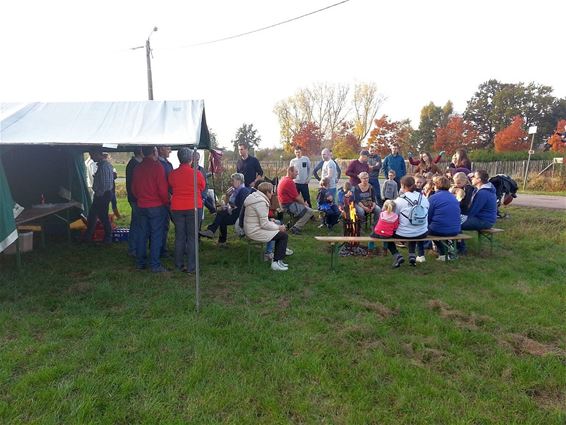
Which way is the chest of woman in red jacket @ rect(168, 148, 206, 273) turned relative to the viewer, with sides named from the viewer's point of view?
facing away from the viewer

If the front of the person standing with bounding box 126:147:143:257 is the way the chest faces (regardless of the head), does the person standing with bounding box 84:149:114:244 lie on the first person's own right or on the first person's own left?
on the first person's own left

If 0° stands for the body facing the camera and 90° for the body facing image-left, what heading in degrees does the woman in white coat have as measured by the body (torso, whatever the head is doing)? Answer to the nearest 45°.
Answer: approximately 270°

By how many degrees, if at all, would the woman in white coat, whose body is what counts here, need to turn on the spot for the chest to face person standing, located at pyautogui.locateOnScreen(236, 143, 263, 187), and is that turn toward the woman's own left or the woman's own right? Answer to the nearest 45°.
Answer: approximately 90° to the woman's own left

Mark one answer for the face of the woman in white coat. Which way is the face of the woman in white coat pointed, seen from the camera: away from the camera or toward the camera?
away from the camera

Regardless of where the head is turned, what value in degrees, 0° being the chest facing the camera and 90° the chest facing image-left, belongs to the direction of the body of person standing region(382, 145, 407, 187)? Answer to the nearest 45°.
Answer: approximately 0°

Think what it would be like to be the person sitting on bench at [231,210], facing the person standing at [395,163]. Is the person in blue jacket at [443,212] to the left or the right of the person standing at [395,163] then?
right

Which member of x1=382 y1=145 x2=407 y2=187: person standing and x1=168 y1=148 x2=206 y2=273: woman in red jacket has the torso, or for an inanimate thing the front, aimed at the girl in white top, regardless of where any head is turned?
the person standing

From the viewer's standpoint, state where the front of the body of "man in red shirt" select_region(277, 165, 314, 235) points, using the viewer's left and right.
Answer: facing to the right of the viewer

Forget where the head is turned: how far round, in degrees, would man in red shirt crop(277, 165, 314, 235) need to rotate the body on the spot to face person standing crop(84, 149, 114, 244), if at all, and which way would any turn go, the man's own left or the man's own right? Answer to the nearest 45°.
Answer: approximately 180°
